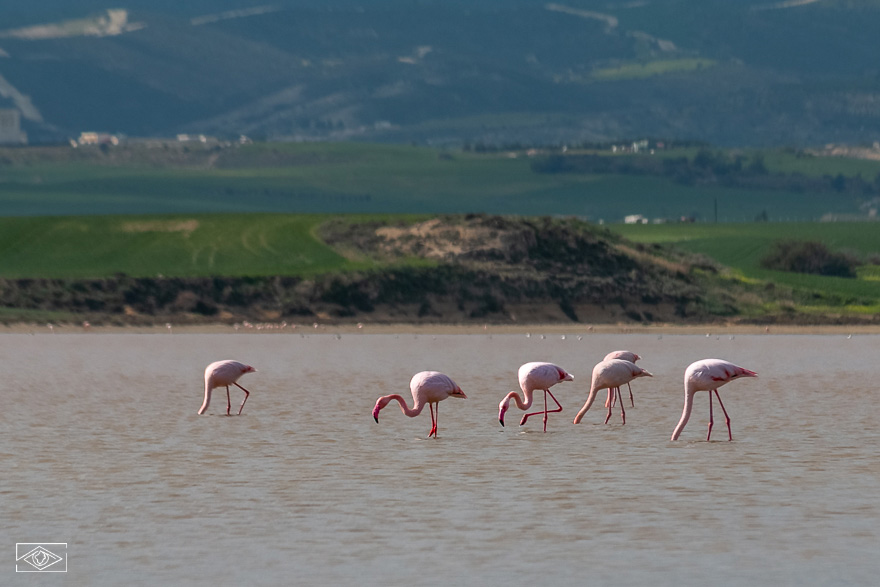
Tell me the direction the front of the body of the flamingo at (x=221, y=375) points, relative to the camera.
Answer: to the viewer's left

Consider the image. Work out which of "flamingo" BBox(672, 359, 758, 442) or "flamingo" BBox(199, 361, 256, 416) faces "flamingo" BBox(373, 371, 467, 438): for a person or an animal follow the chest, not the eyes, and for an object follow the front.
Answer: "flamingo" BBox(672, 359, 758, 442)

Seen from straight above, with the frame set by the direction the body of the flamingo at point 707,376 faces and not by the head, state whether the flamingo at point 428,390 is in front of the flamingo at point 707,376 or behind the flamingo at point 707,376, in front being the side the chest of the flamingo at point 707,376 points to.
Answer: in front

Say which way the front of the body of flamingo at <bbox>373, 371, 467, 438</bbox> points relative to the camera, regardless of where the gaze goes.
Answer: to the viewer's left

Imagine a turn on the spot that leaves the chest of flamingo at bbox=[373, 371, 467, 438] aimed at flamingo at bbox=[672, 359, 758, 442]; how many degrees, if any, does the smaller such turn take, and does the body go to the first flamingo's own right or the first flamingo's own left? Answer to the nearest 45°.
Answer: approximately 180°

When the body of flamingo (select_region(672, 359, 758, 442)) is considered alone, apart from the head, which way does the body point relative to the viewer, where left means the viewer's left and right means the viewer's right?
facing to the left of the viewer

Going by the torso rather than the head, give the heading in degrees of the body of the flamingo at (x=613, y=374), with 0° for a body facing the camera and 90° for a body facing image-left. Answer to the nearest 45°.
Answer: approximately 90°

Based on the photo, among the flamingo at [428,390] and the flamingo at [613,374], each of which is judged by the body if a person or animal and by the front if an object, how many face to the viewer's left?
2
